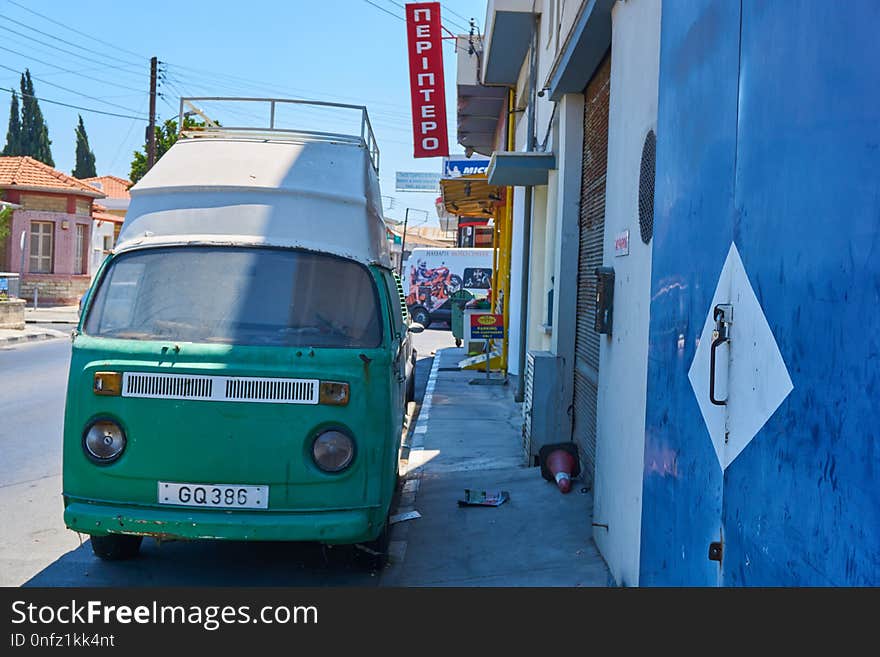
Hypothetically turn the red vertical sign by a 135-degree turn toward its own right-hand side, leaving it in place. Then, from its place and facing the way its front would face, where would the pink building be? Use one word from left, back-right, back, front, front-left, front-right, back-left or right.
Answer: front

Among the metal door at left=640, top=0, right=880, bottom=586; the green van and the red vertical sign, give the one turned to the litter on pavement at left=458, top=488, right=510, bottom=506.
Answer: the red vertical sign

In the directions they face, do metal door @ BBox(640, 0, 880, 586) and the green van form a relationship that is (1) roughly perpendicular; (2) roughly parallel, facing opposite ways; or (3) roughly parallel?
roughly perpendicular

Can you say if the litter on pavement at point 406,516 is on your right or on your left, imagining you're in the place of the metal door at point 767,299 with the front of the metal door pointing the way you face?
on your right

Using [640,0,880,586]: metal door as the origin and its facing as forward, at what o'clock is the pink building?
The pink building is roughly at 3 o'clock from the metal door.

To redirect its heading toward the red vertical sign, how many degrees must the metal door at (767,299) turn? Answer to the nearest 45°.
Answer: approximately 90° to its right

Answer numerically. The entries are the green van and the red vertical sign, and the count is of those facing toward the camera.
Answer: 2

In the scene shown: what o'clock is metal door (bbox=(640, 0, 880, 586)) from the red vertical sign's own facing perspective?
The metal door is roughly at 12 o'clock from the red vertical sign.

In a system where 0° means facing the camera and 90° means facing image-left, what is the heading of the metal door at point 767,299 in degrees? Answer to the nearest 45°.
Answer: approximately 45°

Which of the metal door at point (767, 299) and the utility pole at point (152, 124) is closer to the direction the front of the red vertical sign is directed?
the metal door
